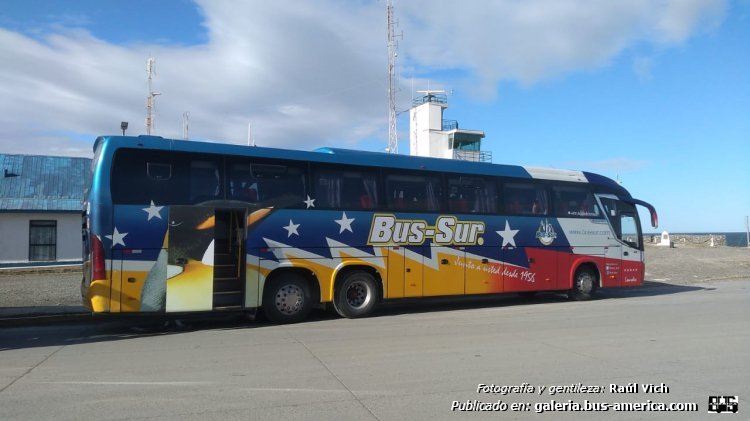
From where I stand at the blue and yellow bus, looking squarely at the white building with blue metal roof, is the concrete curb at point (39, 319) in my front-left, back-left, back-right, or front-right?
front-left

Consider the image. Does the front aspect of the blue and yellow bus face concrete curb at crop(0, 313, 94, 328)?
no

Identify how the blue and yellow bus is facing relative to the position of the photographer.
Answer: facing away from the viewer and to the right of the viewer

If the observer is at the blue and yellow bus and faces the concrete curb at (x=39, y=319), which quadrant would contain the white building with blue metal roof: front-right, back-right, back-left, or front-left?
front-right

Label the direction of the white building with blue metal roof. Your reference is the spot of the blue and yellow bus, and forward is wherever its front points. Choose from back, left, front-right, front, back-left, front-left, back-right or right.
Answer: left
